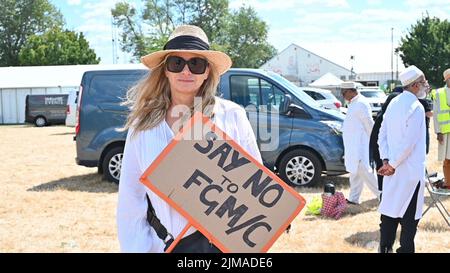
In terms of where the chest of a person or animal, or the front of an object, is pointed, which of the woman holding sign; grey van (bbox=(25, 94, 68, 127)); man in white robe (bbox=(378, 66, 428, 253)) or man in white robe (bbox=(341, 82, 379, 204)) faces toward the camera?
the woman holding sign

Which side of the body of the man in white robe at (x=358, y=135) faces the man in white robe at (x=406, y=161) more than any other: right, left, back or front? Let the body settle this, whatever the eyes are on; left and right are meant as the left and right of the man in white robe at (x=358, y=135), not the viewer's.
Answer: left

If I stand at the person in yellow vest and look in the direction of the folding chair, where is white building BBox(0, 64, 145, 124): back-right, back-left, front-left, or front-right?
back-right

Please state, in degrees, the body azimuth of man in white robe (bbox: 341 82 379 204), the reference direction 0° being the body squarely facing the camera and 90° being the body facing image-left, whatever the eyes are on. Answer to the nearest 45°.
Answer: approximately 90°

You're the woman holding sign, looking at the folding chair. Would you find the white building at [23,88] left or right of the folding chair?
left
